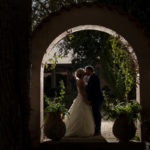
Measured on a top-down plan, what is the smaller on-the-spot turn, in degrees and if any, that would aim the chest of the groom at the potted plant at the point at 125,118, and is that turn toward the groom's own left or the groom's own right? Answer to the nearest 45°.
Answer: approximately 135° to the groom's own left

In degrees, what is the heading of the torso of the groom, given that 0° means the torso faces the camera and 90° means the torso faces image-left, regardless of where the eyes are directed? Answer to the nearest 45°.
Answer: approximately 90°

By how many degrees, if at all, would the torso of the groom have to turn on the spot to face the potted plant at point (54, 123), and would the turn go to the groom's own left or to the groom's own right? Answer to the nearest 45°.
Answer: approximately 45° to the groom's own left

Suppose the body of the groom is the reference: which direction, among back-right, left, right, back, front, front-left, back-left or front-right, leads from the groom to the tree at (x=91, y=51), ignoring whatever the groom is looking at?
right
